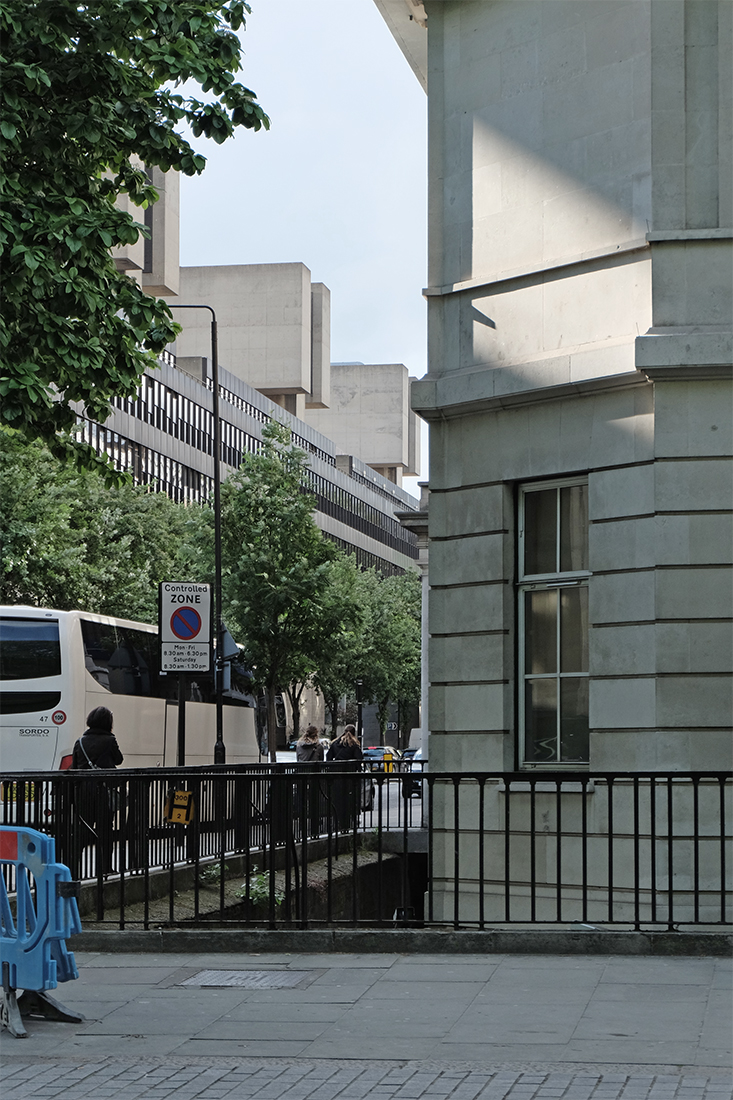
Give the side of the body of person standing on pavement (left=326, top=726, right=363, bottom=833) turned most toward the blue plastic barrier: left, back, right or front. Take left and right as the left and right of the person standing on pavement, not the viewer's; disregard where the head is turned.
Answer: back

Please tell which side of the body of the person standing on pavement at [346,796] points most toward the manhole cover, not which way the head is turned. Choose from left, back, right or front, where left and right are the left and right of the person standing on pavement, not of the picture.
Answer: back

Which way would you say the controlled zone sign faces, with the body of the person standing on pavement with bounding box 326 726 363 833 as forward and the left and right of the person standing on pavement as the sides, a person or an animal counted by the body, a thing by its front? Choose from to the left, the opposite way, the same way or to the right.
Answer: the opposite way

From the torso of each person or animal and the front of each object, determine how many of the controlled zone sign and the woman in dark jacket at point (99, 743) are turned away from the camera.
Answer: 1

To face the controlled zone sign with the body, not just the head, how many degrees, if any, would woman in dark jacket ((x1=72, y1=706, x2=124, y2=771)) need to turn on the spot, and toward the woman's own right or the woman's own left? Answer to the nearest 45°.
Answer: approximately 45° to the woman's own right

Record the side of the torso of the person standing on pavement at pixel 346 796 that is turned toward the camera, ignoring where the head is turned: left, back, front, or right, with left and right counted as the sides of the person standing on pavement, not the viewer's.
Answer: back

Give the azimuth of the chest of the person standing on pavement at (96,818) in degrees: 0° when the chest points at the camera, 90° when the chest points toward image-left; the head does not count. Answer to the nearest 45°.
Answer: approximately 180°
